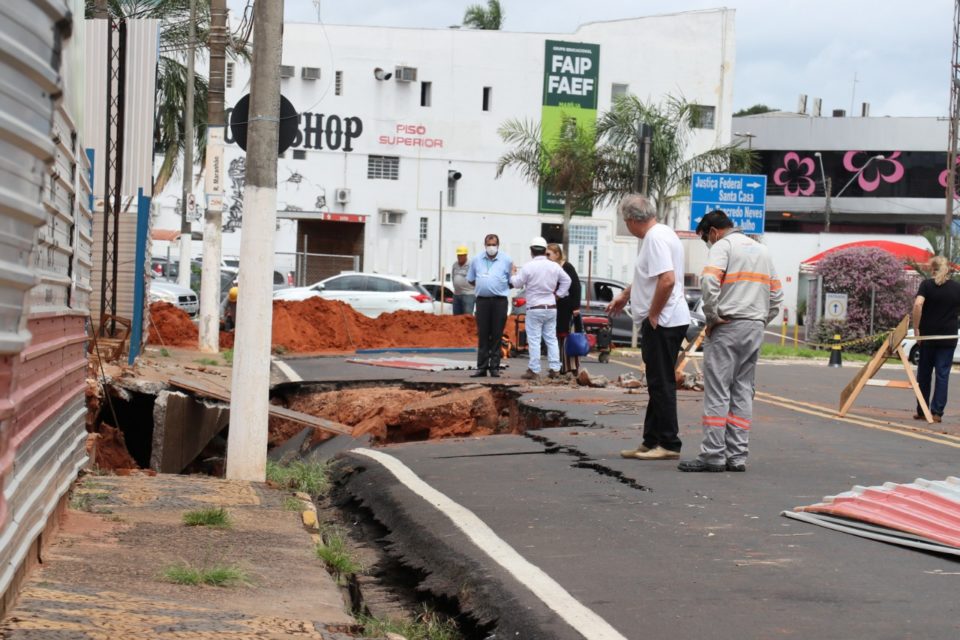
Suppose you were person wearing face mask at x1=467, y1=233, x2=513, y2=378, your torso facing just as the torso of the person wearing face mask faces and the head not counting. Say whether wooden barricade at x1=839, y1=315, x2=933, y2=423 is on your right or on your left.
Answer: on your left

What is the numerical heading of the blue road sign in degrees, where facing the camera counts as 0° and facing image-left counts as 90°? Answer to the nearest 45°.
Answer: approximately 0°

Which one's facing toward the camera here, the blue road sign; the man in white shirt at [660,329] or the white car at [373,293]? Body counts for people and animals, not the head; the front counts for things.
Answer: the blue road sign

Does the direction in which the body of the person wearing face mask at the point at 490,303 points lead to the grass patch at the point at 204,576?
yes

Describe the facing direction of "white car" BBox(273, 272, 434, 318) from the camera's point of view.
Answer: facing to the left of the viewer

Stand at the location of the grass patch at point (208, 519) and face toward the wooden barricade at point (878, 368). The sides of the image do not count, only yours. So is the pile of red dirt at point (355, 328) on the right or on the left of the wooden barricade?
left

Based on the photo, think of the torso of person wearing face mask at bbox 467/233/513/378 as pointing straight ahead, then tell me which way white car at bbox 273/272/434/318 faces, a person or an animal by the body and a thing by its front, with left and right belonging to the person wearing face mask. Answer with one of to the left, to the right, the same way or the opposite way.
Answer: to the right

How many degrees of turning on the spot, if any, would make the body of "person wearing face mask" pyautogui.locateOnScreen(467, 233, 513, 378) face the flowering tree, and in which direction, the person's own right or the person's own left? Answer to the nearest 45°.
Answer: approximately 135° to the person's own left

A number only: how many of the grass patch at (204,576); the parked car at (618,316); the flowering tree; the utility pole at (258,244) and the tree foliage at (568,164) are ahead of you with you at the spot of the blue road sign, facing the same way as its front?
2

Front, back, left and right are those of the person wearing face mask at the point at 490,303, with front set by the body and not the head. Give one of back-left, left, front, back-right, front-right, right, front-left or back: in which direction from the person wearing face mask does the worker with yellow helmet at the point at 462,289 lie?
back

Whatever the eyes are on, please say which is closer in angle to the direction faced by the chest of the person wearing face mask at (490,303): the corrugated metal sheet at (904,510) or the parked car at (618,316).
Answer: the corrugated metal sheet

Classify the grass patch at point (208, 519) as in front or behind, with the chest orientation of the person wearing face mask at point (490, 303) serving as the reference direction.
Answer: in front
